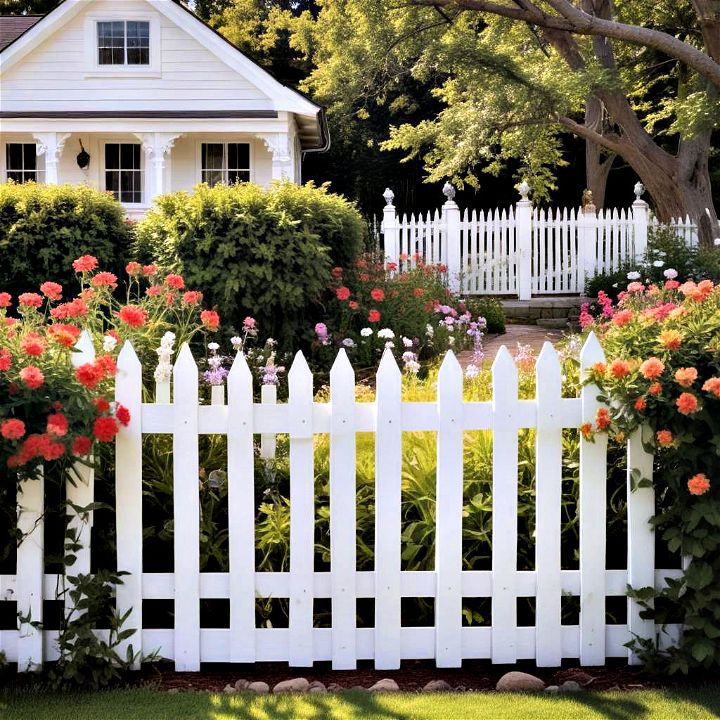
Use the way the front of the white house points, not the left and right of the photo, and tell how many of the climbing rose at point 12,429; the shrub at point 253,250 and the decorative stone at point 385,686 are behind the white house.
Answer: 0

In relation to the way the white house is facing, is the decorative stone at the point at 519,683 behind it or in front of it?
in front

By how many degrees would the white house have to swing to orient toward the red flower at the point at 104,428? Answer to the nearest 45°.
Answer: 0° — it already faces it

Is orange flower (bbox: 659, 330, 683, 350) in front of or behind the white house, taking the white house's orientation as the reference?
in front

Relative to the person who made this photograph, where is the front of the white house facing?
facing the viewer

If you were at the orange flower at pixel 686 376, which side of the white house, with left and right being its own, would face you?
front

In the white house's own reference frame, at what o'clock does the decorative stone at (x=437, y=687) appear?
The decorative stone is roughly at 12 o'clock from the white house.

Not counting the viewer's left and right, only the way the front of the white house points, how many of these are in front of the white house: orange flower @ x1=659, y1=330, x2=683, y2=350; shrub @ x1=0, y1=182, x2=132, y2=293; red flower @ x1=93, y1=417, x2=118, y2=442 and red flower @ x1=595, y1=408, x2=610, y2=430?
4

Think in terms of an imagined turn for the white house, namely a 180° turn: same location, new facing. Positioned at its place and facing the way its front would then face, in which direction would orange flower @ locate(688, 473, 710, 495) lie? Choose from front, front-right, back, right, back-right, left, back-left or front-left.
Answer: back

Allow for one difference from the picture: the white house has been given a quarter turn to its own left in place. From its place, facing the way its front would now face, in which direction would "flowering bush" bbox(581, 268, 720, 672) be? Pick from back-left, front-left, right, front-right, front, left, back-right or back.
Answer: right

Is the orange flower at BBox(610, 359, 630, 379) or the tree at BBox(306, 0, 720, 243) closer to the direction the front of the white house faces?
the orange flower

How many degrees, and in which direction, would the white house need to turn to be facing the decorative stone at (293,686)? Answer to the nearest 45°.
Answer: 0° — it already faces it

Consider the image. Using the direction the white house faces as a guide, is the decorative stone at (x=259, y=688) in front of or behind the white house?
in front

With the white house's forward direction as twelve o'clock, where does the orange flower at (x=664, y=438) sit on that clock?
The orange flower is roughly at 12 o'clock from the white house.

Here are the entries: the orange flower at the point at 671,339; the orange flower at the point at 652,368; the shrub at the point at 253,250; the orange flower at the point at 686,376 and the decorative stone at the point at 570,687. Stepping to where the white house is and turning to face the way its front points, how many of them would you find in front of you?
5

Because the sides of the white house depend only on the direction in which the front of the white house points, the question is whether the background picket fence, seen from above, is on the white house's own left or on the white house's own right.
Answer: on the white house's own left
